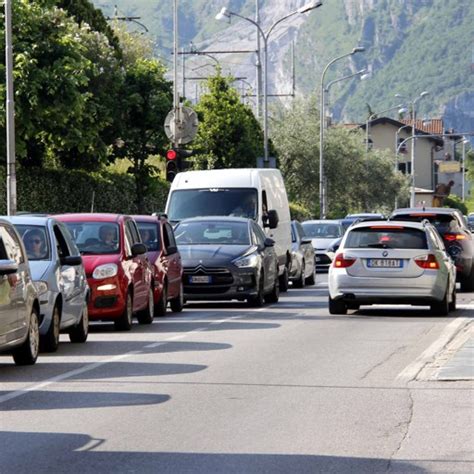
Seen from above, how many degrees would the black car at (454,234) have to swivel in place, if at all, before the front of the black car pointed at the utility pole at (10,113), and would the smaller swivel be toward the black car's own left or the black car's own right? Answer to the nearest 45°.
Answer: approximately 90° to the black car's own left

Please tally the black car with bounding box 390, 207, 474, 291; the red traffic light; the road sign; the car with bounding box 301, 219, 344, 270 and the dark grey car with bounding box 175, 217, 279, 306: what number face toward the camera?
3

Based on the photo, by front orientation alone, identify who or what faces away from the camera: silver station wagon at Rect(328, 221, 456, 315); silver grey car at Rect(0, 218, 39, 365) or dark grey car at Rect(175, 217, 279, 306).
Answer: the silver station wagon

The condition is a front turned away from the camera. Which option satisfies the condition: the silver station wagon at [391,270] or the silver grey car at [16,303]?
the silver station wagon

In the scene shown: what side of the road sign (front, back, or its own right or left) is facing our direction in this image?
back

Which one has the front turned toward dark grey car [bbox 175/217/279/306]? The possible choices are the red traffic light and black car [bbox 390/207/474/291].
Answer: the red traffic light

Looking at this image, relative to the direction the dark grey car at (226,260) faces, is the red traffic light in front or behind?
behind

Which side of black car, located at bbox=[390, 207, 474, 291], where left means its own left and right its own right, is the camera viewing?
back

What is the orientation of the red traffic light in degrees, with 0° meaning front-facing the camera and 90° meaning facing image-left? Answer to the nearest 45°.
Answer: approximately 0°

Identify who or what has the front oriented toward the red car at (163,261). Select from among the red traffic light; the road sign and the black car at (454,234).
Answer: the red traffic light

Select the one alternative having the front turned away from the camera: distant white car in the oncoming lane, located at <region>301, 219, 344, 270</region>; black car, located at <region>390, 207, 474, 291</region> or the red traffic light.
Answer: the black car

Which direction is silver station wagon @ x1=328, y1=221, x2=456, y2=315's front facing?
away from the camera

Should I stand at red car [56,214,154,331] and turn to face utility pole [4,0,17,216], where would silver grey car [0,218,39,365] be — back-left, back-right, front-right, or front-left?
back-left

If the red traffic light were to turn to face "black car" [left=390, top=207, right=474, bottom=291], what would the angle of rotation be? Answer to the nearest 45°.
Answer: approximately 45° to its left
